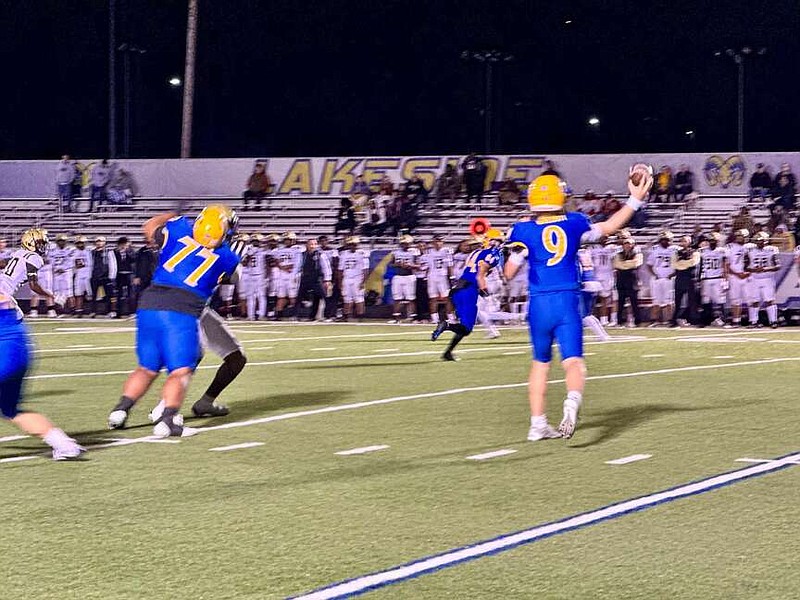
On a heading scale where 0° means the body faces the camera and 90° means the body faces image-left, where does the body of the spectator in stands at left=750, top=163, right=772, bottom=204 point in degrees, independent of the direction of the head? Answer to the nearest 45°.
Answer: approximately 0°

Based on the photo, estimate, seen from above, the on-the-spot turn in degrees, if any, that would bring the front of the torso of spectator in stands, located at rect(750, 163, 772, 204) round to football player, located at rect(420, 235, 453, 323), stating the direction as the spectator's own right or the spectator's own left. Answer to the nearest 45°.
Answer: approximately 45° to the spectator's own right

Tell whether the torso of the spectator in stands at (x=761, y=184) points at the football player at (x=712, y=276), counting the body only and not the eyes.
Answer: yes

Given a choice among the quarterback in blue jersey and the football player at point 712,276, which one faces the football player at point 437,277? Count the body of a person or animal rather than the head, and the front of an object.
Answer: the quarterback in blue jersey

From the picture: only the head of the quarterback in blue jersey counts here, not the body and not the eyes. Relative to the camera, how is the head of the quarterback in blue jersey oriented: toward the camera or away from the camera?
away from the camera

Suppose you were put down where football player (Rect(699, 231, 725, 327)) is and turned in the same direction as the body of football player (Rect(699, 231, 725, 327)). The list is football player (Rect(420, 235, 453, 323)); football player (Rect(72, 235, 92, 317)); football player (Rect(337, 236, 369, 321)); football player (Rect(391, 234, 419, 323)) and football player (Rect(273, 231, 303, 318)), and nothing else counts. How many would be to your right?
5

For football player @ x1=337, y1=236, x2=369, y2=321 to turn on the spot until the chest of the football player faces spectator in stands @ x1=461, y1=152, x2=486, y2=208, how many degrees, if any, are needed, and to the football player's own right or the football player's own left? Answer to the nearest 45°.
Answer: approximately 135° to the football player's own left

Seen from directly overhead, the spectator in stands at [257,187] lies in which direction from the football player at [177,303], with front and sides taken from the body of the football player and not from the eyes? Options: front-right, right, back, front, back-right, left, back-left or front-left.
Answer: front-left

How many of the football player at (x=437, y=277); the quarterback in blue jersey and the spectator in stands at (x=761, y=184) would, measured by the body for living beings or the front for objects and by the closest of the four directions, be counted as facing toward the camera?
2

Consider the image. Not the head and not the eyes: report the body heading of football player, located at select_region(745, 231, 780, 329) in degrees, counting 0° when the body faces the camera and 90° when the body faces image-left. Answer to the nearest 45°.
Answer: approximately 0°
